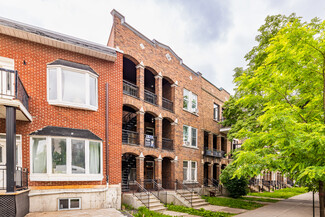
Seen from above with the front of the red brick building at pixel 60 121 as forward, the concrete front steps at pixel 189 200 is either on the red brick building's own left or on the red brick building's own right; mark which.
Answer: on the red brick building's own left

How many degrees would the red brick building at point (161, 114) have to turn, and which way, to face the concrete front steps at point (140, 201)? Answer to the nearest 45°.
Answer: approximately 45° to its right

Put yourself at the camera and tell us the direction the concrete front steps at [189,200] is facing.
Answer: facing the viewer and to the right of the viewer

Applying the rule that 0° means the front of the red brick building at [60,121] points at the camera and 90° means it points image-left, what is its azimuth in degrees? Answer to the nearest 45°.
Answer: approximately 315°

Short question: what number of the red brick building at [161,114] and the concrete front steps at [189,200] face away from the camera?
0
